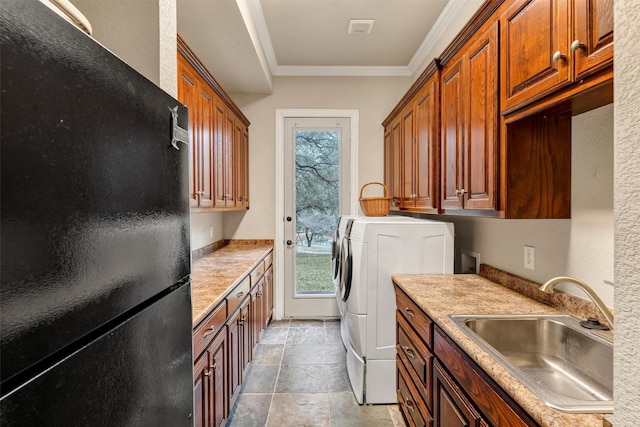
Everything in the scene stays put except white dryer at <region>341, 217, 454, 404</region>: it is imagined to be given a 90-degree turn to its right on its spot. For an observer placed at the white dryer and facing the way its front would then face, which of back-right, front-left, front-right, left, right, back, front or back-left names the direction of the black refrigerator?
back

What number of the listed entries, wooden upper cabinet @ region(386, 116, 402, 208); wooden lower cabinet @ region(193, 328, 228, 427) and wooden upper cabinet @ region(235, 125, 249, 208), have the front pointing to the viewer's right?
2

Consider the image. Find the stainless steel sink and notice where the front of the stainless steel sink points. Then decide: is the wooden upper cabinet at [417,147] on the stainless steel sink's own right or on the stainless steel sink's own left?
on the stainless steel sink's own right

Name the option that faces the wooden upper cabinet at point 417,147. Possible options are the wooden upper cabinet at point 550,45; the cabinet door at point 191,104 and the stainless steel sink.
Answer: the cabinet door

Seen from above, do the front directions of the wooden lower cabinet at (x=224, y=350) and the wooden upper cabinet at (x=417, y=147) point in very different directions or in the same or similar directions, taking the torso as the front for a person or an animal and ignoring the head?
very different directions

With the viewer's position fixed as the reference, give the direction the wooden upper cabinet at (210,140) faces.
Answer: facing to the right of the viewer

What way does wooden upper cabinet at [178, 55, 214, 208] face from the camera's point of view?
to the viewer's right

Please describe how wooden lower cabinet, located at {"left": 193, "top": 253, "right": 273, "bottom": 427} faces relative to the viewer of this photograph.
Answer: facing to the right of the viewer

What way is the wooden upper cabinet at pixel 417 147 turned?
to the viewer's left

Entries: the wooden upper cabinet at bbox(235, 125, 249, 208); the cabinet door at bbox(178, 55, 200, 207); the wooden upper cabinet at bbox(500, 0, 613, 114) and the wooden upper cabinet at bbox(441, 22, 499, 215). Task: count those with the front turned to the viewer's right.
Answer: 2

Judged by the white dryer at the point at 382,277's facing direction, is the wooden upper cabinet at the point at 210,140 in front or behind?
in front

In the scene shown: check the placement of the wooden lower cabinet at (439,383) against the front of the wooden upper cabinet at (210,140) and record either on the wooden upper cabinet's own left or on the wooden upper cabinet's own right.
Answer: on the wooden upper cabinet's own right

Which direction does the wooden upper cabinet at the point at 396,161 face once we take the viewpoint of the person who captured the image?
facing to the left of the viewer

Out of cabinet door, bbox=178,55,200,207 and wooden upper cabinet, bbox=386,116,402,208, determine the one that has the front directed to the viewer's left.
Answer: the wooden upper cabinet

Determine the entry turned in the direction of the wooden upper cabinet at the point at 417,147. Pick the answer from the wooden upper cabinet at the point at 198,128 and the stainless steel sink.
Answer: the wooden upper cabinet at the point at 198,128
